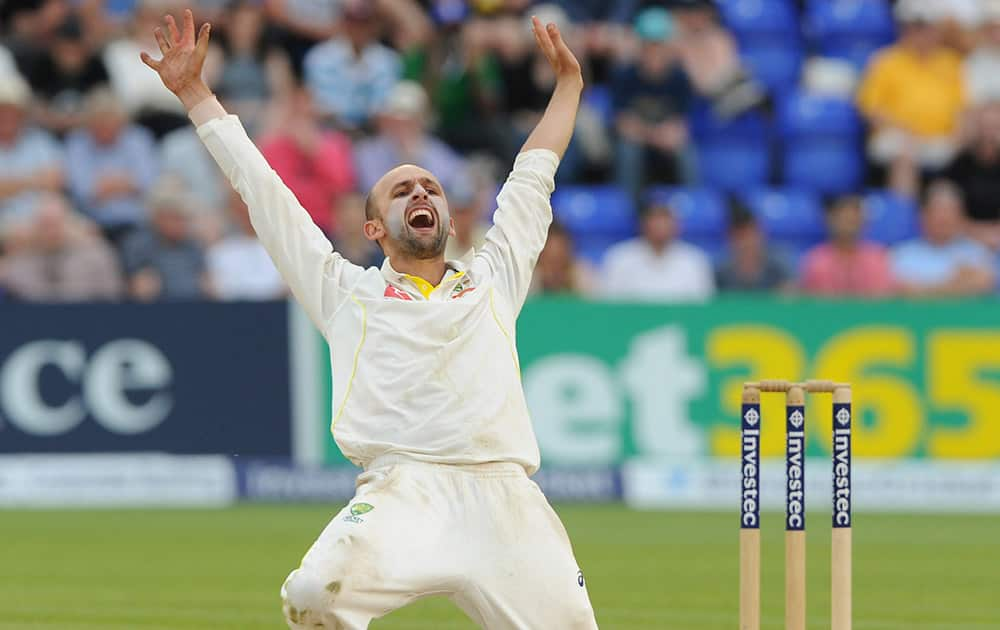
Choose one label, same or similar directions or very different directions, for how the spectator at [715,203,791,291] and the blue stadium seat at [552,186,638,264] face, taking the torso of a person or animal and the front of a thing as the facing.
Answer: same or similar directions

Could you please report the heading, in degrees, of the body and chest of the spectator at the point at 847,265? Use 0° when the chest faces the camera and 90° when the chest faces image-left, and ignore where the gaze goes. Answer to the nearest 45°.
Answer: approximately 0°

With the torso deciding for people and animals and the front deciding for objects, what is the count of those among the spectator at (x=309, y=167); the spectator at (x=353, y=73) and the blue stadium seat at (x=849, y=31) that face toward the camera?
3

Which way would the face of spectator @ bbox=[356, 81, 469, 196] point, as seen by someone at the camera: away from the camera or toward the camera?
toward the camera

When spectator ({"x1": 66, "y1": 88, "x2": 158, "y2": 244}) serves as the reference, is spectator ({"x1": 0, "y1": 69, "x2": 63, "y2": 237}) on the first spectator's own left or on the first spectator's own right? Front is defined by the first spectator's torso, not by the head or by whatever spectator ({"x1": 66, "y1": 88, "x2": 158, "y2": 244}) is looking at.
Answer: on the first spectator's own right

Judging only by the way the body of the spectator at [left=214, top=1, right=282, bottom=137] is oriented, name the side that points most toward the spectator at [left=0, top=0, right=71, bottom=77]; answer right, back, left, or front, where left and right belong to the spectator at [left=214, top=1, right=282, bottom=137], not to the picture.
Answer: right

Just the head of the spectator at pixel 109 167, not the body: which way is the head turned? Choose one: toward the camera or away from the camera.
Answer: toward the camera

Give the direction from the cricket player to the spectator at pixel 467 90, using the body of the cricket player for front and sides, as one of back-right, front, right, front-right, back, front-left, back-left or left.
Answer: back

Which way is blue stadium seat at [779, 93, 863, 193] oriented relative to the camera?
toward the camera

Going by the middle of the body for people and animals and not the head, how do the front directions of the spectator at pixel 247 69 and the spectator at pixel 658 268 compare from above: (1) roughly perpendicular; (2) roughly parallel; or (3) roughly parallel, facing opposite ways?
roughly parallel

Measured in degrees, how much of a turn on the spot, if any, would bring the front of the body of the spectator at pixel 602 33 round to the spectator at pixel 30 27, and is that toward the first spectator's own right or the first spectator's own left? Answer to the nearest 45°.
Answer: approximately 90° to the first spectator's own right

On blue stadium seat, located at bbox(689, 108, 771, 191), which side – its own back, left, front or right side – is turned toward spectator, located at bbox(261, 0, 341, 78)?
right

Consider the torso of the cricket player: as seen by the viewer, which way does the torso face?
toward the camera

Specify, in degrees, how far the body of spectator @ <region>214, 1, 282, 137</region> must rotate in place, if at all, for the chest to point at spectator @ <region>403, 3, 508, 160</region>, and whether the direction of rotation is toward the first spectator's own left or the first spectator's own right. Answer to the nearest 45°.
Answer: approximately 90° to the first spectator's own left

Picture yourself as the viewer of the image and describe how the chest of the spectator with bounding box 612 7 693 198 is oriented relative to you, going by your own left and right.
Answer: facing the viewer

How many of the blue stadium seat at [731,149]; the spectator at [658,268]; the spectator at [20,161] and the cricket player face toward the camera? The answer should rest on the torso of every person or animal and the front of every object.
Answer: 4

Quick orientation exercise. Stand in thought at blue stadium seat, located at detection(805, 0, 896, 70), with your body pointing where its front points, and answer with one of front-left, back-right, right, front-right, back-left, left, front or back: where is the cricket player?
front

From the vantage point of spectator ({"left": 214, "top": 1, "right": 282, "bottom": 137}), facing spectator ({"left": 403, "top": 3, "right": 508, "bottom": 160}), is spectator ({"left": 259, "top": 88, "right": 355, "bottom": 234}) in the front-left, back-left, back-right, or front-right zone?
front-right

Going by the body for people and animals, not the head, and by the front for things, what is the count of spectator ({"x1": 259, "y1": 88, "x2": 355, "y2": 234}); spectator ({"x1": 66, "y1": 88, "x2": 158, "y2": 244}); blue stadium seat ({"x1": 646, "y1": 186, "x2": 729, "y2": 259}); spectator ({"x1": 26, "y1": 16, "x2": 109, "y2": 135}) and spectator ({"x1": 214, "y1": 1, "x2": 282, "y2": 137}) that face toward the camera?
5

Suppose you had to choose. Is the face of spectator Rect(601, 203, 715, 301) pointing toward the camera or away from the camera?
toward the camera

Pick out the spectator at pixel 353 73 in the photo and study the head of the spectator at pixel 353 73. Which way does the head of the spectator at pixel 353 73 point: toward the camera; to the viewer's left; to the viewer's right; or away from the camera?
toward the camera

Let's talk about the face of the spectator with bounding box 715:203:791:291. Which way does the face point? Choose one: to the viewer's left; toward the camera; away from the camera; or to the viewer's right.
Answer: toward the camera

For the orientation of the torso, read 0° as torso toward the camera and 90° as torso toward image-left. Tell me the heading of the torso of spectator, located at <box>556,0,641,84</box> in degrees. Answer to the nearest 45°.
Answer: approximately 0°
